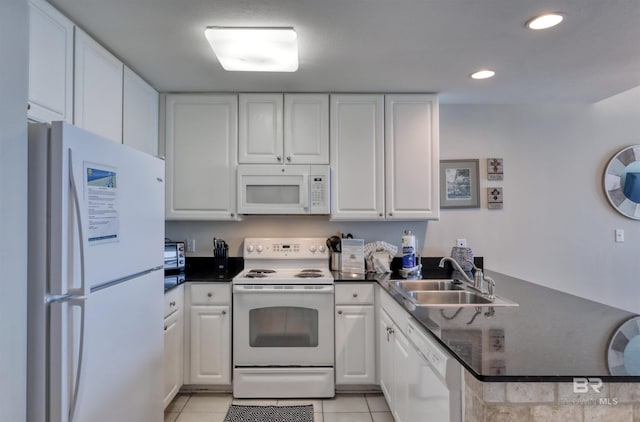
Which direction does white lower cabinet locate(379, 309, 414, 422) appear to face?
to the viewer's left

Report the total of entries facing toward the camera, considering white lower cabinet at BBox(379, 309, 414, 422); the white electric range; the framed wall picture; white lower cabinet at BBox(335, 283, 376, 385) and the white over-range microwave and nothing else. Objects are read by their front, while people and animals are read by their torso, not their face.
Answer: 4

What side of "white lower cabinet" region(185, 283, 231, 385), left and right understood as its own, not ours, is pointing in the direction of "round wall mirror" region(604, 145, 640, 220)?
left

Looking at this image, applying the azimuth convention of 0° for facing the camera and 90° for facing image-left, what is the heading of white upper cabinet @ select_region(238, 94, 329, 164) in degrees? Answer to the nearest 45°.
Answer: approximately 0°
